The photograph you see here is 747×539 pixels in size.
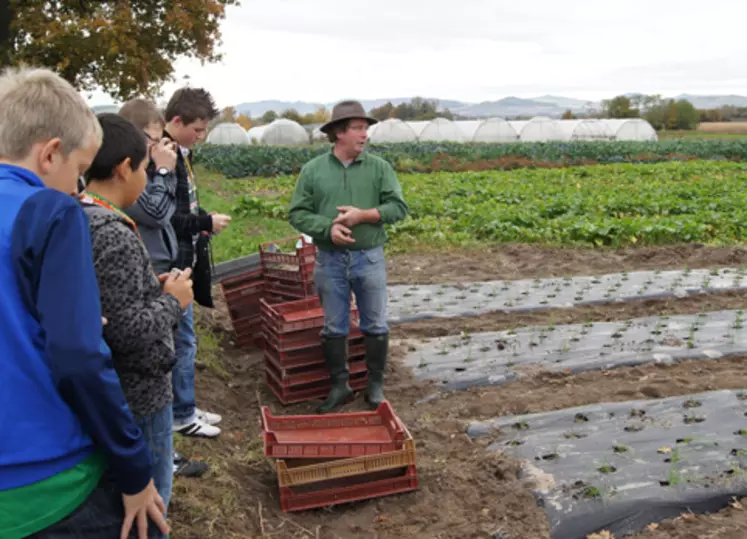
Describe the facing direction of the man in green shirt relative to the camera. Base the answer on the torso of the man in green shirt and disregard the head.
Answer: toward the camera

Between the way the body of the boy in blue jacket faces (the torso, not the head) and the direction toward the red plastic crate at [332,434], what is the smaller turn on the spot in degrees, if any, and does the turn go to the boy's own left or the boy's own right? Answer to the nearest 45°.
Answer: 0° — they already face it

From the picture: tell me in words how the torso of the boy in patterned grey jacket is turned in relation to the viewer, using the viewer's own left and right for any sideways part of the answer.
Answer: facing to the right of the viewer

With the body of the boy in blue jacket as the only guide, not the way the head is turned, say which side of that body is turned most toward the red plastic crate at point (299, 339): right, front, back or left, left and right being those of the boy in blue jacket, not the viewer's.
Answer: front

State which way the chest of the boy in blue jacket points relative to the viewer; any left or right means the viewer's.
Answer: facing away from the viewer and to the right of the viewer

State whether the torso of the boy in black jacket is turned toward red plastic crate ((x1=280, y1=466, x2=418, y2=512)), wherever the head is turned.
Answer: no

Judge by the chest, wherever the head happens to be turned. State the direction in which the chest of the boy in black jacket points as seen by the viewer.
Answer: to the viewer's right

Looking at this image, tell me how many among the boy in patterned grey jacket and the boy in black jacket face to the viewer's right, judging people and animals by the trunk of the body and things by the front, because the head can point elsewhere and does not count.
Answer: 2

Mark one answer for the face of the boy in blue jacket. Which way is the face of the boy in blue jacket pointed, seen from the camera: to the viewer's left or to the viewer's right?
to the viewer's right

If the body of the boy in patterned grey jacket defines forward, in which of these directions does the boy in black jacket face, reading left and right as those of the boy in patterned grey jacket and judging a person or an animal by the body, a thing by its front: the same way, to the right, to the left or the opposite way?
the same way

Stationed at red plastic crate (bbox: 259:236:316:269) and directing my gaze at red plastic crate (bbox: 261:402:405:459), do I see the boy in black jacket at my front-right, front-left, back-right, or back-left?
front-right

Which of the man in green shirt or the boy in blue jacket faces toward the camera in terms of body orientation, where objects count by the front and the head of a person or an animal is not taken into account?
the man in green shirt

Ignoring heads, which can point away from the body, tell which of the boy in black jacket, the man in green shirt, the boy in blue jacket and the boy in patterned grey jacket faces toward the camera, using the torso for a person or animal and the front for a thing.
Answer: the man in green shirt

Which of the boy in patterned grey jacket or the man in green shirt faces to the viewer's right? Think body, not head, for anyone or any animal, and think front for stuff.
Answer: the boy in patterned grey jacket

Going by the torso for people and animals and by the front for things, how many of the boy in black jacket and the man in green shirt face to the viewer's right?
1
